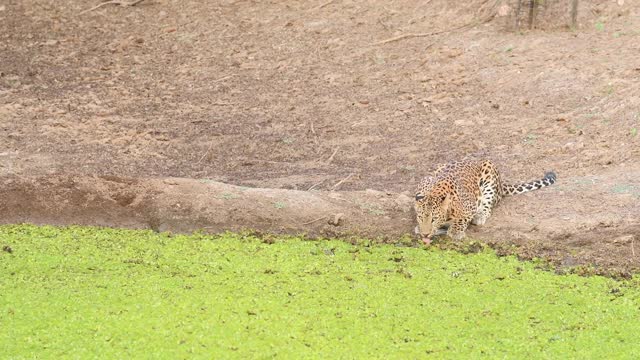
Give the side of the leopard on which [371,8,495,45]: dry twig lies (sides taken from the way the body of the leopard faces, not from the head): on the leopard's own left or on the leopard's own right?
on the leopard's own right

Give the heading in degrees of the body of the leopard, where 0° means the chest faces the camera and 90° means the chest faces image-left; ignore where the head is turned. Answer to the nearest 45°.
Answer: approximately 45°

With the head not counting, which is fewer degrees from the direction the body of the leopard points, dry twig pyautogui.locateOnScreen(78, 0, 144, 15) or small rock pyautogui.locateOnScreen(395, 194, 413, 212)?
the small rock

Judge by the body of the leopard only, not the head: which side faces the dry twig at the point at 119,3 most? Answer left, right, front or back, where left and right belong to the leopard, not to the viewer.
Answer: right

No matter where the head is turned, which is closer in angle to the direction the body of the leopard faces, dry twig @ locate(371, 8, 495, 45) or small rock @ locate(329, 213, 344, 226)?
the small rock

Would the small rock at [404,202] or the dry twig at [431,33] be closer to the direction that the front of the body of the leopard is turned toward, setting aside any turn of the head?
the small rock

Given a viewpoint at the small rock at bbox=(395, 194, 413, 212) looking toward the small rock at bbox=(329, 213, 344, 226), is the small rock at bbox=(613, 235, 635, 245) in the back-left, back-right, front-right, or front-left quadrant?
back-left

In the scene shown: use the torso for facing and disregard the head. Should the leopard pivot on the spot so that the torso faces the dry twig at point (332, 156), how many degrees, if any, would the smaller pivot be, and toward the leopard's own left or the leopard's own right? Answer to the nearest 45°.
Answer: approximately 90° to the leopard's own right

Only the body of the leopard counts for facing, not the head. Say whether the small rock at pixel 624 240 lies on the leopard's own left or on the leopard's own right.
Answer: on the leopard's own left
